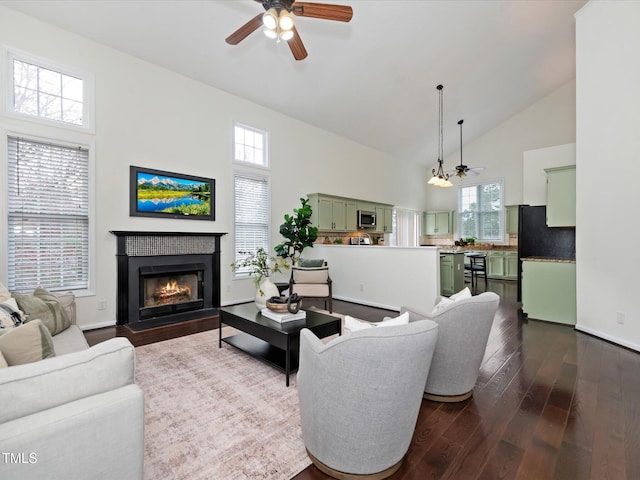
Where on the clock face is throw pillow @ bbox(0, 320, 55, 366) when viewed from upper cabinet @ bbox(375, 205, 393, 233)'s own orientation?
The throw pillow is roughly at 2 o'clock from the upper cabinet.

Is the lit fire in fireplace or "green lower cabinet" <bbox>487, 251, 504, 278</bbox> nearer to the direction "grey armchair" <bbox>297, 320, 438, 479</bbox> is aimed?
the lit fire in fireplace

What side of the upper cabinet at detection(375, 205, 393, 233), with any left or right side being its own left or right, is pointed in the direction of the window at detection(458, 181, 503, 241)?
left

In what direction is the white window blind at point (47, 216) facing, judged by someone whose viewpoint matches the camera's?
facing the viewer and to the right of the viewer

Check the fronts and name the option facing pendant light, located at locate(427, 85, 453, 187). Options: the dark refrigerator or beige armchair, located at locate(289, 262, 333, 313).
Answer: the dark refrigerator

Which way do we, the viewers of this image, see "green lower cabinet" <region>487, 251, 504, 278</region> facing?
facing the viewer

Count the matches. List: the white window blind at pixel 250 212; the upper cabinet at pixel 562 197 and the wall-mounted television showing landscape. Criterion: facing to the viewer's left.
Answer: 1

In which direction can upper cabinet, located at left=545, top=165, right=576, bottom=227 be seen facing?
to the viewer's left

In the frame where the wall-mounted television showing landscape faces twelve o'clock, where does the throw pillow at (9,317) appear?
The throw pillow is roughly at 2 o'clock from the wall-mounted television showing landscape.

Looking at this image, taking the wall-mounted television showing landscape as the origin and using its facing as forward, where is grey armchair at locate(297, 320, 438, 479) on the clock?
The grey armchair is roughly at 1 o'clock from the wall-mounted television showing landscape.

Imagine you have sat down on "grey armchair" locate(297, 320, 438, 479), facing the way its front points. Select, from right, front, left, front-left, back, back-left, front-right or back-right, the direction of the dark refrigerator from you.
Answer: right

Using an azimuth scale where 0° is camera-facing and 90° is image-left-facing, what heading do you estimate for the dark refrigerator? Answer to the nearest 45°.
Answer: approximately 90°

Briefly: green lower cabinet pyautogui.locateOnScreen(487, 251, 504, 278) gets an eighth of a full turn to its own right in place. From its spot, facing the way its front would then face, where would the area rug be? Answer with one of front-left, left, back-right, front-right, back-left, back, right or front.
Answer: front-left

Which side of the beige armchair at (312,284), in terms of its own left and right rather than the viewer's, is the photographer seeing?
front
